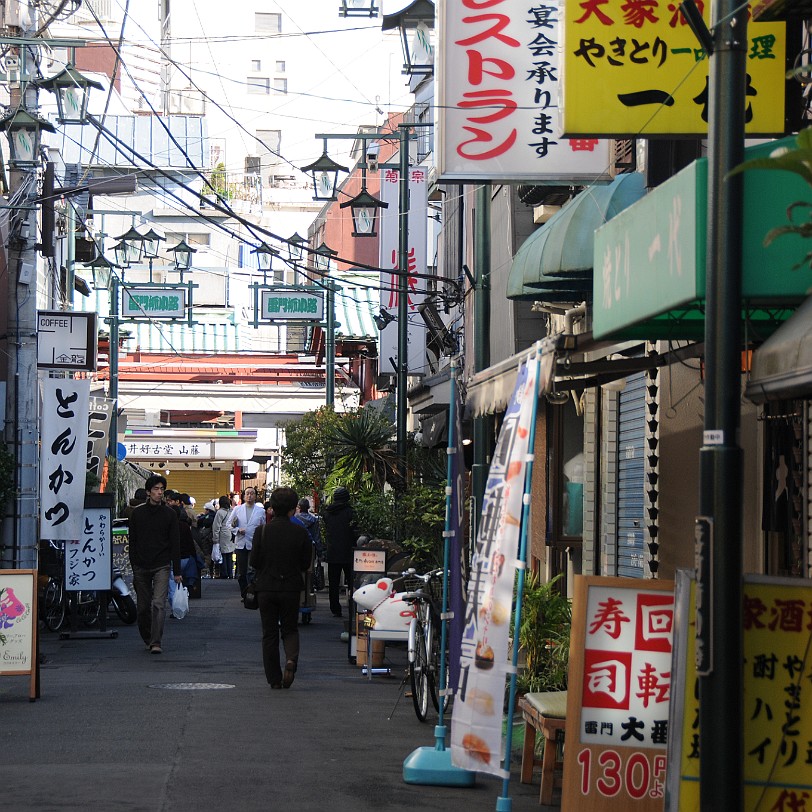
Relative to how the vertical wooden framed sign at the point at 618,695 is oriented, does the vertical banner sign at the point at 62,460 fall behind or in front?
behind

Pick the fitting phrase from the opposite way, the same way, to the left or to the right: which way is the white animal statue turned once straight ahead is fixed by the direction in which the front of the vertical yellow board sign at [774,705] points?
to the right

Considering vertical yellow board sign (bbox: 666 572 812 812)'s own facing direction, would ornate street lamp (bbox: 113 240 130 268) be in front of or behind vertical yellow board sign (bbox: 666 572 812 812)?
behind

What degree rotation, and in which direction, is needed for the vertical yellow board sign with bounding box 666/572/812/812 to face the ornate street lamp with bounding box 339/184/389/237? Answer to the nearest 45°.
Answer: approximately 180°

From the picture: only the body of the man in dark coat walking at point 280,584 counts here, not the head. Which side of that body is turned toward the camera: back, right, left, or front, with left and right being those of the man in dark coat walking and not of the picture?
back

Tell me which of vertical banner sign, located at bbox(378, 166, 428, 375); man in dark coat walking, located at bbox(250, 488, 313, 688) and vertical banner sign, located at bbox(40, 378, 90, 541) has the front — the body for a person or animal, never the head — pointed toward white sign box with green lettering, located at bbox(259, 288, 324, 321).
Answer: the man in dark coat walking

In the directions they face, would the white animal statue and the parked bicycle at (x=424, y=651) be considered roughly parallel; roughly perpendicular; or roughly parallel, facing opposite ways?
roughly perpendicular

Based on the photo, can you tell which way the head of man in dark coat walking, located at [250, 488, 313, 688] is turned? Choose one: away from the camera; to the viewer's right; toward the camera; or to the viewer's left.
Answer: away from the camera

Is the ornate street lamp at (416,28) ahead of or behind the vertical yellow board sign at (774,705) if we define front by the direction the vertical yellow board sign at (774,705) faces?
behind

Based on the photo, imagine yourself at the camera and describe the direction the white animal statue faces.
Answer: facing to the left of the viewer
